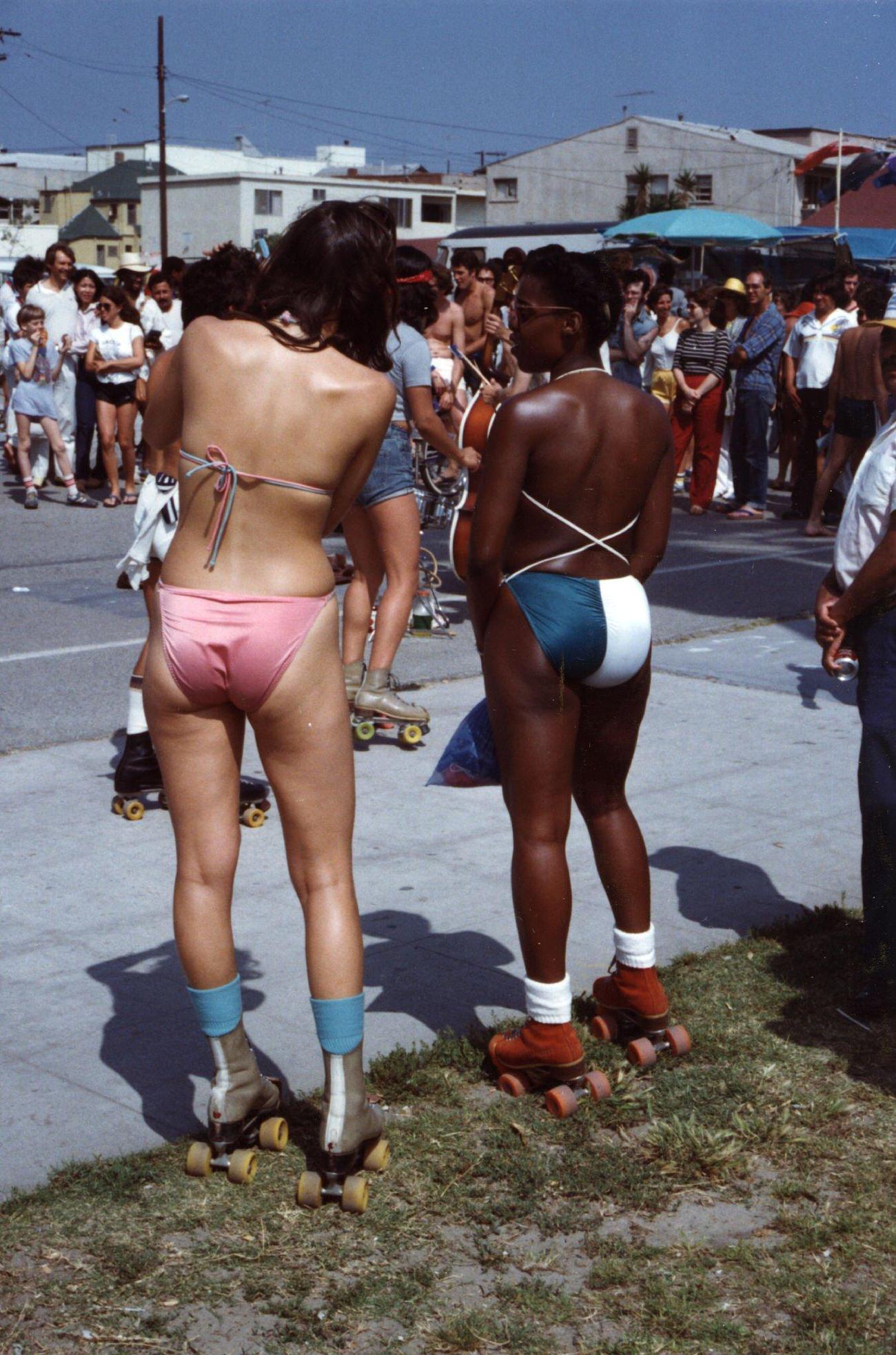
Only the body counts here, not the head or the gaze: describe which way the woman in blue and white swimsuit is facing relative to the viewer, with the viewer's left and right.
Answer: facing away from the viewer and to the left of the viewer

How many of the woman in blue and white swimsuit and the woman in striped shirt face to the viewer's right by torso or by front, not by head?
0

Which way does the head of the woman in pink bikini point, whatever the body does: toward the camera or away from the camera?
away from the camera

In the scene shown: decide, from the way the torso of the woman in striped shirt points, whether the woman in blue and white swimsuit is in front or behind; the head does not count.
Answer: in front

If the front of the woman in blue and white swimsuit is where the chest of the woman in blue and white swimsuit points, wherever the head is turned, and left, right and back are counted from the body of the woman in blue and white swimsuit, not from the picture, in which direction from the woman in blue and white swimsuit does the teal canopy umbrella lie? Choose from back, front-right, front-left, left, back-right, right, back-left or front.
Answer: front-right

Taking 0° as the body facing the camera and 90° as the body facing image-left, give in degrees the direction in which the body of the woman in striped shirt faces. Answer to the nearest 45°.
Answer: approximately 45°

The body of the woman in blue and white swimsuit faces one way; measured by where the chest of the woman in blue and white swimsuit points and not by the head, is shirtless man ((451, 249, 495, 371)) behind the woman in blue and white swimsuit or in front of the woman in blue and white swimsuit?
in front

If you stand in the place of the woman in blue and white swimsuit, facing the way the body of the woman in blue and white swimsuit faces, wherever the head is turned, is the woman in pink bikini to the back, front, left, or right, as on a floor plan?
left

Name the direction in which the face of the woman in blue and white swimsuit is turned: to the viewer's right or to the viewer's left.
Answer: to the viewer's left
